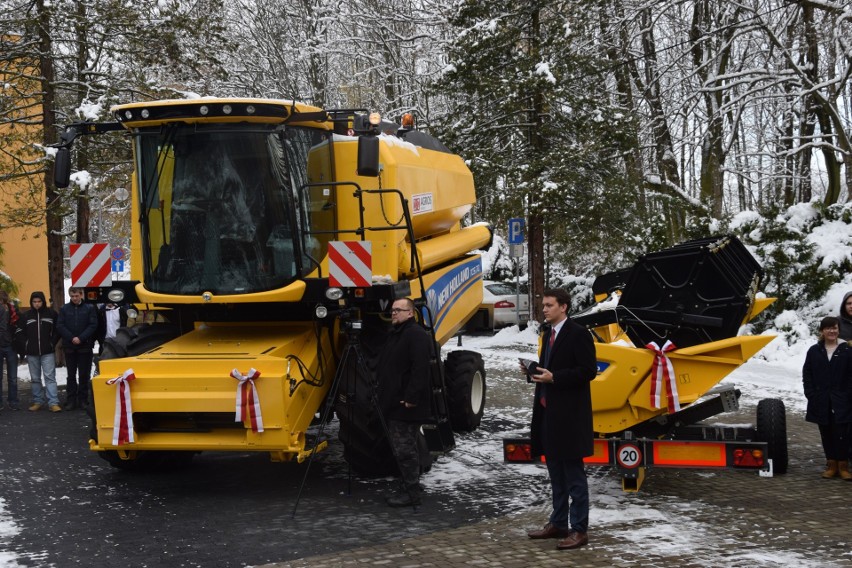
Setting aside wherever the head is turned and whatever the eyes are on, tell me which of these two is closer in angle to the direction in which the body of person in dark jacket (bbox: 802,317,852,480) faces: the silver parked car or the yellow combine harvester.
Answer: the yellow combine harvester

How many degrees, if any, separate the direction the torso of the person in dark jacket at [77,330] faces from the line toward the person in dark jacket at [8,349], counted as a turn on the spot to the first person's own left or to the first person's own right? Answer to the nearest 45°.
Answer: approximately 135° to the first person's own right

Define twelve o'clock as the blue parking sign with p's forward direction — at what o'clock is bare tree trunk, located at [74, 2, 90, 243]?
The bare tree trunk is roughly at 2 o'clock from the blue parking sign with p.

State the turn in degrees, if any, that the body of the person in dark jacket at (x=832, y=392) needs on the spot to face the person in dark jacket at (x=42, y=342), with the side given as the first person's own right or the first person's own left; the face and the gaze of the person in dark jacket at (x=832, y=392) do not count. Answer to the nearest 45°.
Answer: approximately 90° to the first person's own right

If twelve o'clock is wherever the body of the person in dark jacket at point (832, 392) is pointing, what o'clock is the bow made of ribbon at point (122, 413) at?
The bow made of ribbon is roughly at 2 o'clock from the person in dark jacket.

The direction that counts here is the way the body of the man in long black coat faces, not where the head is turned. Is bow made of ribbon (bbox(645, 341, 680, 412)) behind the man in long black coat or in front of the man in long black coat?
behind

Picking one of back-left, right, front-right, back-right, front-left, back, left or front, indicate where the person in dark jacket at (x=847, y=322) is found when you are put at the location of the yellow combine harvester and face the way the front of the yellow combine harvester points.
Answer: back-left

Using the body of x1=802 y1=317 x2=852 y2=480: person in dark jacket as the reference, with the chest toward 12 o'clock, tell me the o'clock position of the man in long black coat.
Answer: The man in long black coat is roughly at 1 o'clock from the person in dark jacket.

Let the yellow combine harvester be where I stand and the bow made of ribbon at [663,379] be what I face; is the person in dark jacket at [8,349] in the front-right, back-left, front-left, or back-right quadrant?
back-left
